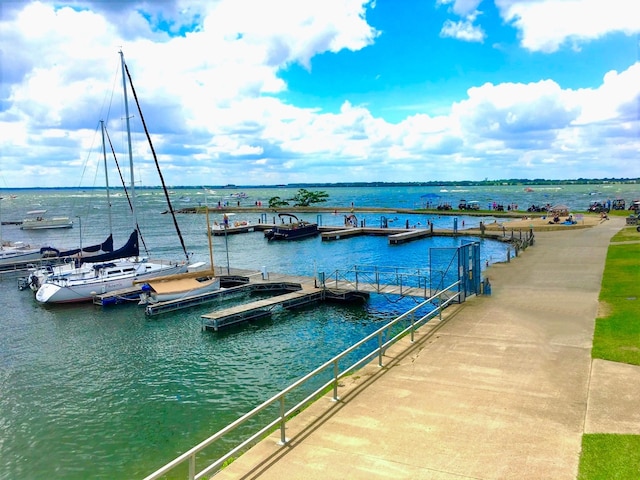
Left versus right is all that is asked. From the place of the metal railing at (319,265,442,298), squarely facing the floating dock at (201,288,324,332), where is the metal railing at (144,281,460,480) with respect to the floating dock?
left

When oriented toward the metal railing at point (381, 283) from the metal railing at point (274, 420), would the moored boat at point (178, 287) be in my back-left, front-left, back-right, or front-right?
front-left

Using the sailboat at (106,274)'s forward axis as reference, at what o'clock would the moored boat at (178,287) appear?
The moored boat is roughly at 3 o'clock from the sailboat.

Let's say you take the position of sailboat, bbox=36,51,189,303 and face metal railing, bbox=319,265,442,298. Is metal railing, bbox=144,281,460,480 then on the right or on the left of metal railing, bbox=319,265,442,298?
right

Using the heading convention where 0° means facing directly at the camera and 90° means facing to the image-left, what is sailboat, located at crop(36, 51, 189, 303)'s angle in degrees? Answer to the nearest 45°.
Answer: approximately 225°
